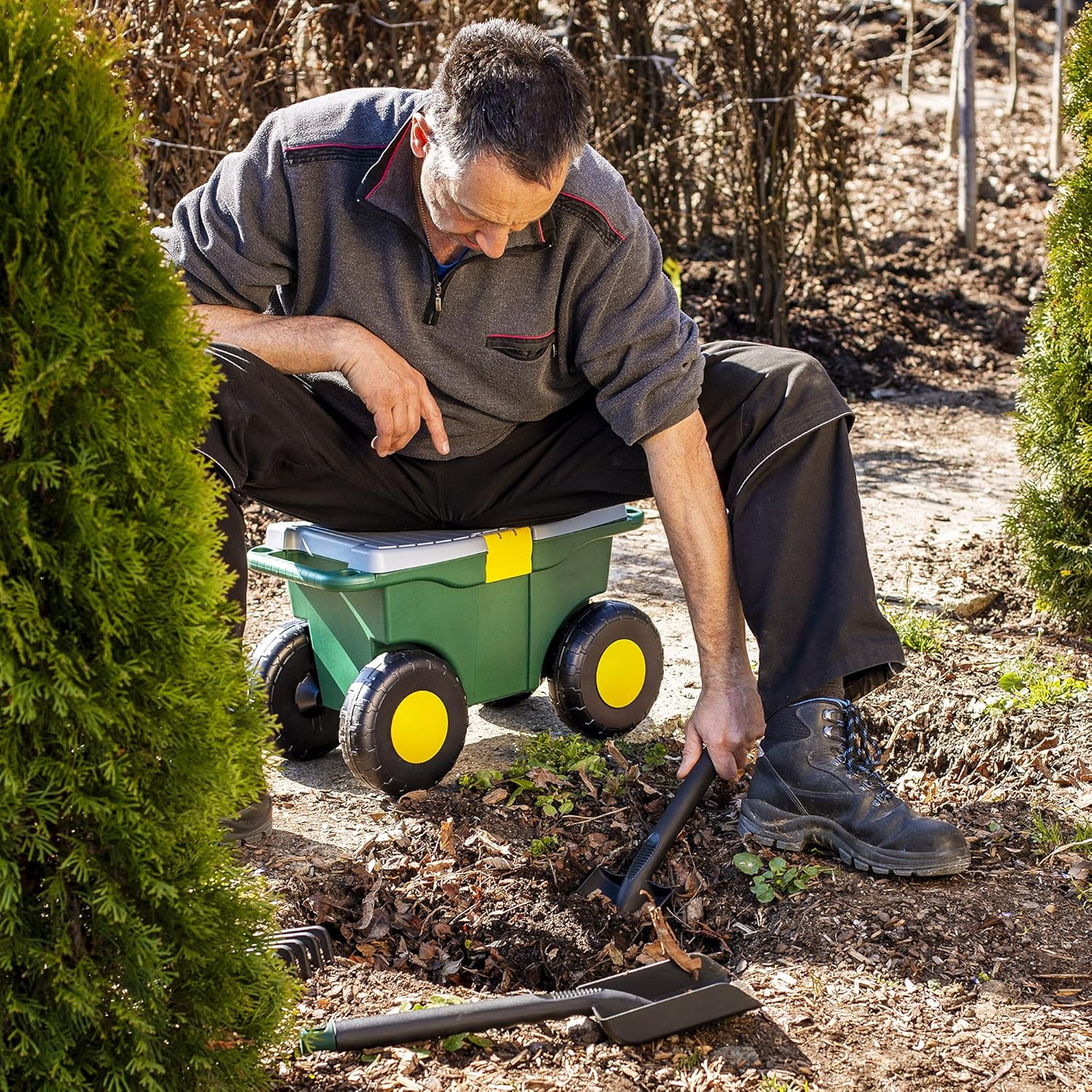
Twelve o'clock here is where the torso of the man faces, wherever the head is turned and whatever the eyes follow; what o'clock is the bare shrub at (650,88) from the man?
The bare shrub is roughly at 6 o'clock from the man.

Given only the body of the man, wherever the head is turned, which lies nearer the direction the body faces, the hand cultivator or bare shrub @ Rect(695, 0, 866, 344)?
the hand cultivator

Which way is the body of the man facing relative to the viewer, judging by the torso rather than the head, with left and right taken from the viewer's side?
facing the viewer

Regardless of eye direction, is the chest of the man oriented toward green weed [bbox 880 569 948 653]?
no

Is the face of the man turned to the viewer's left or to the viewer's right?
to the viewer's right

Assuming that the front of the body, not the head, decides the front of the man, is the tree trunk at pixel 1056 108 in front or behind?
behind
